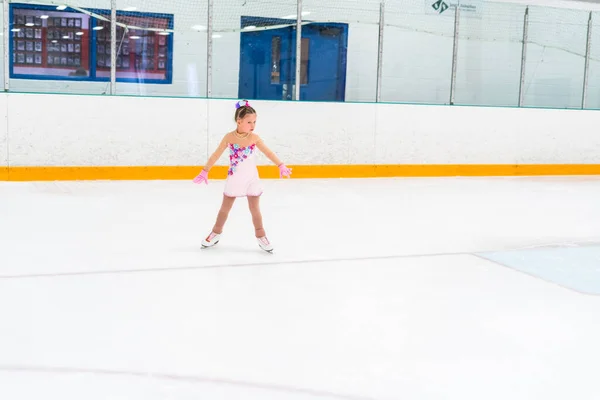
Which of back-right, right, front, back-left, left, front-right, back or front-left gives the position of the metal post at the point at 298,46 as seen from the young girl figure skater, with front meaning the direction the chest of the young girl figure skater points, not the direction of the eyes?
back

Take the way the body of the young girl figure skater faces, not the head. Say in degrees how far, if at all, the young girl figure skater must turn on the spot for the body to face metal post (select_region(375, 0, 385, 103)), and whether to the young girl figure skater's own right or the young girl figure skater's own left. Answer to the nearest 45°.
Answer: approximately 180°

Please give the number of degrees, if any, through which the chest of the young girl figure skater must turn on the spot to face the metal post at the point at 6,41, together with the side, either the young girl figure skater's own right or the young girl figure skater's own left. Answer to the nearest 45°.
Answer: approximately 135° to the young girl figure skater's own right

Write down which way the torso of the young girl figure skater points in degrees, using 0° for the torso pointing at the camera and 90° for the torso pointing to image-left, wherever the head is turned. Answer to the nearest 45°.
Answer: approximately 0°

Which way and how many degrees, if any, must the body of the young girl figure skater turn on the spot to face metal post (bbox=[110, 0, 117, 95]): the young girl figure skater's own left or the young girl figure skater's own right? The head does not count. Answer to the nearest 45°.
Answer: approximately 180°

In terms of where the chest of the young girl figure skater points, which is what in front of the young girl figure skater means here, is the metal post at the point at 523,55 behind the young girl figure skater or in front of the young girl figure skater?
behind

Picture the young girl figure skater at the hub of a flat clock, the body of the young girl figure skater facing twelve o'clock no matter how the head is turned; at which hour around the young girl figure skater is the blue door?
The blue door is roughly at 6 o'clock from the young girl figure skater.

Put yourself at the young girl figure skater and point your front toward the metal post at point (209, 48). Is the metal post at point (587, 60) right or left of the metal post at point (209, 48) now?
right

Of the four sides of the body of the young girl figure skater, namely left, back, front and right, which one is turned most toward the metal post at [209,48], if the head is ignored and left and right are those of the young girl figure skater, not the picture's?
back

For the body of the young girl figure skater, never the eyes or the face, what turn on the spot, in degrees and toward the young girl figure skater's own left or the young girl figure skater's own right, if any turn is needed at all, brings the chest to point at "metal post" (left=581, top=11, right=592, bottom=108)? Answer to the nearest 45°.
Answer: approximately 135° to the young girl figure skater's own left
